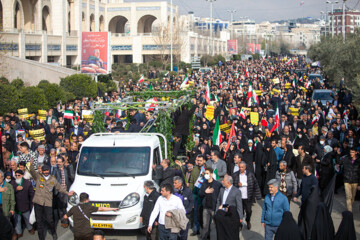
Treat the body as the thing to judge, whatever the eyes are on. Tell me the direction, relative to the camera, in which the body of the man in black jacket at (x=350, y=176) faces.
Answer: toward the camera

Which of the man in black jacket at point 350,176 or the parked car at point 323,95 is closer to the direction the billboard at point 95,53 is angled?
the man in black jacket

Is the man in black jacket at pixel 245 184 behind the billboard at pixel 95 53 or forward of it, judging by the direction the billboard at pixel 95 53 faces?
forward

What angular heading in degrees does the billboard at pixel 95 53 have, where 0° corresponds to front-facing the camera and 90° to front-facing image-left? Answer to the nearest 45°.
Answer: approximately 0°

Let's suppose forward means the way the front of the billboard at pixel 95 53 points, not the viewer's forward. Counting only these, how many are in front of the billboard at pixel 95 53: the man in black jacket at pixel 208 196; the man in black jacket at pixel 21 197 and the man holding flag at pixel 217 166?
3

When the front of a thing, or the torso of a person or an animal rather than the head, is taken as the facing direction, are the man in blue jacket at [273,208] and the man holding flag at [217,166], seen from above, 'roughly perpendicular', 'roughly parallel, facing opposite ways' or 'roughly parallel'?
roughly parallel

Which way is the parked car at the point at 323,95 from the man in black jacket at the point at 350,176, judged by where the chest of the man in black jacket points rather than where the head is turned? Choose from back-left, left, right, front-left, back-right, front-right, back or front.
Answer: back

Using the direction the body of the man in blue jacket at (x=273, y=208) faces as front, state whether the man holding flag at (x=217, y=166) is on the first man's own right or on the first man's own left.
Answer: on the first man's own right

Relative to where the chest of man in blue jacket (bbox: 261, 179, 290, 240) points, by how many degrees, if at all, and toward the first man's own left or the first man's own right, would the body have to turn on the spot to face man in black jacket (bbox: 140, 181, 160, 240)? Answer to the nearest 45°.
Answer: approximately 45° to the first man's own right

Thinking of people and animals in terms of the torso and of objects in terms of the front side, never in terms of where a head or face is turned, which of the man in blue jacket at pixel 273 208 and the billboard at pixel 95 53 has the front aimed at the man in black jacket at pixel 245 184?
the billboard

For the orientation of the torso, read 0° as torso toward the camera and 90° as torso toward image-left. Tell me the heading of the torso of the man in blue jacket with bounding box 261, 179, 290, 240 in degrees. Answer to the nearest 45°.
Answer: approximately 45°

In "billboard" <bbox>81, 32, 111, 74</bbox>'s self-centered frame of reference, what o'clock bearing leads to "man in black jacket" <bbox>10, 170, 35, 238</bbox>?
The man in black jacket is roughly at 12 o'clock from the billboard.

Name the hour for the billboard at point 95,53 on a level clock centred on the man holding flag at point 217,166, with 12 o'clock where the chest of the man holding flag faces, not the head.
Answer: The billboard is roughly at 4 o'clock from the man holding flag.

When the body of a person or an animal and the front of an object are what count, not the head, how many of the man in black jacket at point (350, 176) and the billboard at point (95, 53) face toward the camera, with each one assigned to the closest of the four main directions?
2
